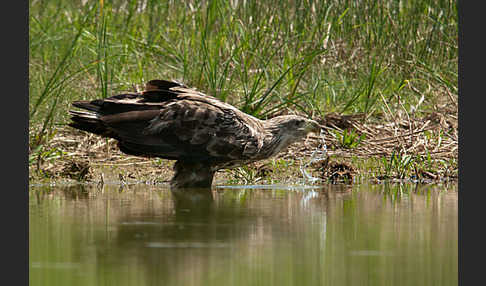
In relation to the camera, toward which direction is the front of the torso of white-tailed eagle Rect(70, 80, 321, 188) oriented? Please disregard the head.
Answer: to the viewer's right
